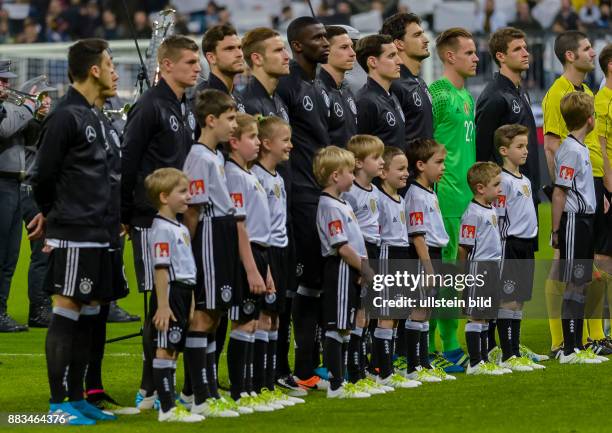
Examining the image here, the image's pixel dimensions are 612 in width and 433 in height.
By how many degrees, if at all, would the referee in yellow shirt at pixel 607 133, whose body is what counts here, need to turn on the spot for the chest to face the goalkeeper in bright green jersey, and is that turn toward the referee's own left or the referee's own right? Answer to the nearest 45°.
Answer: approximately 135° to the referee's own right
